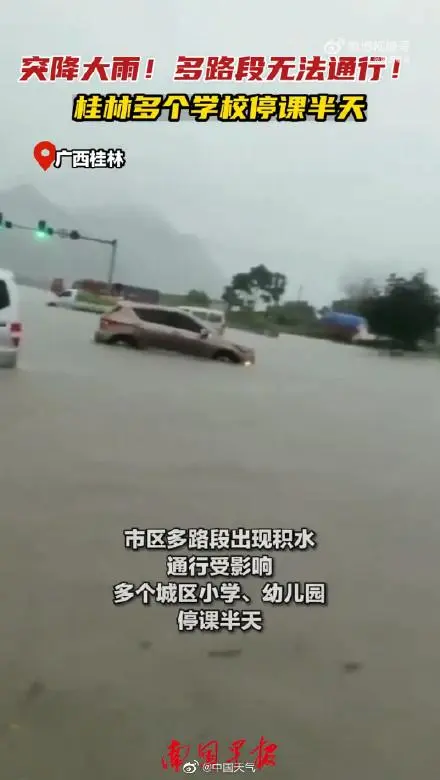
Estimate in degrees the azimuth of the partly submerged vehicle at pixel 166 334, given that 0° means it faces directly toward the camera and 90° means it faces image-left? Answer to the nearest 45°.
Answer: approximately 270°

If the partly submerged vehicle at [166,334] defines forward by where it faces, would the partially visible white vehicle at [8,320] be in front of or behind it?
behind

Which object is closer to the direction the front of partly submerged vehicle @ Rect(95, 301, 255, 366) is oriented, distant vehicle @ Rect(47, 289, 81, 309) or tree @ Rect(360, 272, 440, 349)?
the tree

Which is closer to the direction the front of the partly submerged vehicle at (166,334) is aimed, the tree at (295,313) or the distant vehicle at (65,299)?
the tree
